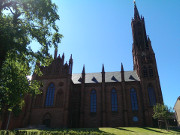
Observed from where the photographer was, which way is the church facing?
facing to the right of the viewer

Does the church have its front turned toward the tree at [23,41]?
no
